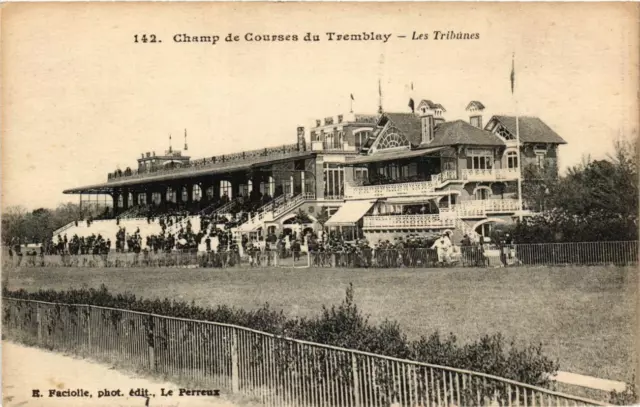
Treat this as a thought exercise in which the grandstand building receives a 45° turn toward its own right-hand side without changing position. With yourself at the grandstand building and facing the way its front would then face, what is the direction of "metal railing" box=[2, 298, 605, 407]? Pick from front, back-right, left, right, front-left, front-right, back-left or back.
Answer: left

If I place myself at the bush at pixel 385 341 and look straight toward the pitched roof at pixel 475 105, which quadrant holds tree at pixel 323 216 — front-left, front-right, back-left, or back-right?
front-left

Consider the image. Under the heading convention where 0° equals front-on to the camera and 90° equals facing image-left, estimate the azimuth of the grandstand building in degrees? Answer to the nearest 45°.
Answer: approximately 45°
